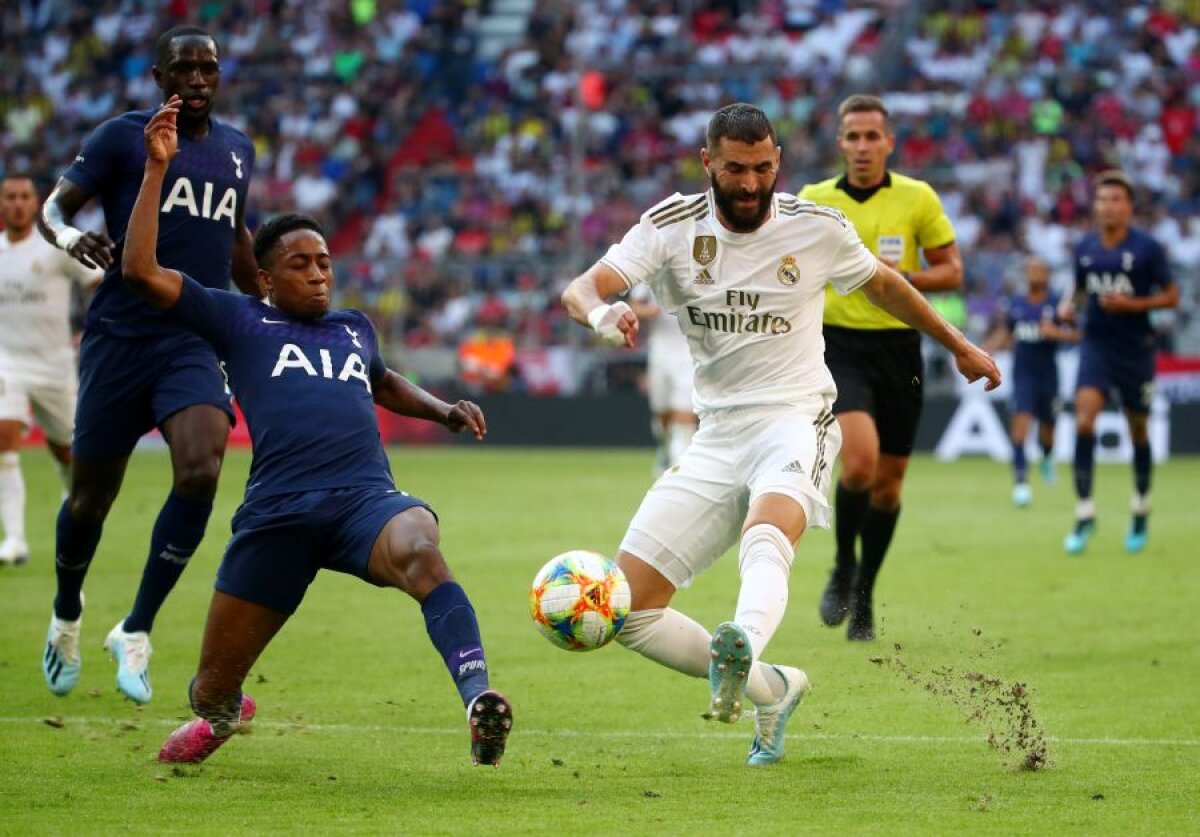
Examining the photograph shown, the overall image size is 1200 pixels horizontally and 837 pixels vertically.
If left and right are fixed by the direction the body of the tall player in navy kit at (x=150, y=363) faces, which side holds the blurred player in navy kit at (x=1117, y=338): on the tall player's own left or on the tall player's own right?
on the tall player's own left

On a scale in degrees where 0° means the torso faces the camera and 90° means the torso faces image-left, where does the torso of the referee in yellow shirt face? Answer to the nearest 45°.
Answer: approximately 0°

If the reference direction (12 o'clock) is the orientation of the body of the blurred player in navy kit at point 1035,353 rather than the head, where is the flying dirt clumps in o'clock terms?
The flying dirt clumps is roughly at 12 o'clock from the blurred player in navy kit.

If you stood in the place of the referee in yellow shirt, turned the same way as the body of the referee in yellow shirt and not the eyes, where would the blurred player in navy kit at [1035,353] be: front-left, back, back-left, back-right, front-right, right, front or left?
back
